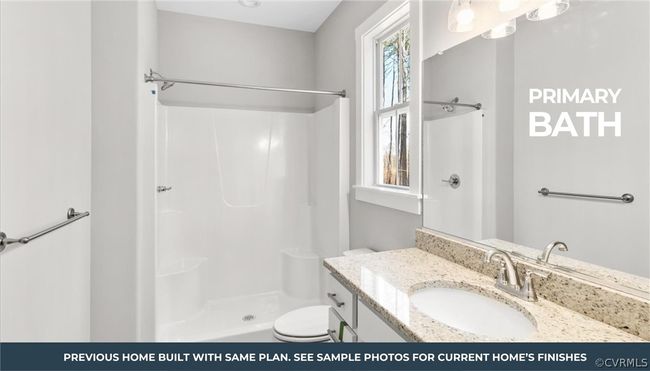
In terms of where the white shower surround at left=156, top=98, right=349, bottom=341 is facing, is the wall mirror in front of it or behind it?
in front

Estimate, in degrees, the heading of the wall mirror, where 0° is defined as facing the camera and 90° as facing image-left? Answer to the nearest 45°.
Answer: approximately 45°

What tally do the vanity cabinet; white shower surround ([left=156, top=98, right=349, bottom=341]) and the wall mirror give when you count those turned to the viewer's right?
0

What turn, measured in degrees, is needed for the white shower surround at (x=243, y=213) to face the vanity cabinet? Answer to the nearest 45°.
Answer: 0° — it already faces it

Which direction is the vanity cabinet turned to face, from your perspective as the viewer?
facing the viewer and to the left of the viewer

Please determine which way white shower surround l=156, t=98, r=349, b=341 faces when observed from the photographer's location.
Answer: facing the viewer

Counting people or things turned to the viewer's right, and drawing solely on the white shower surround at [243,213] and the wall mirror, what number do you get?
0
